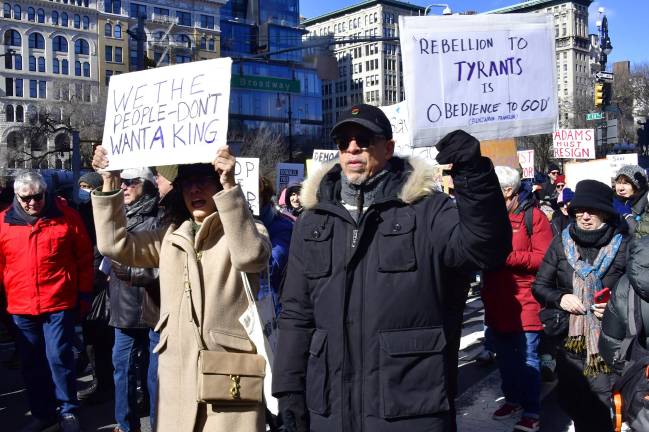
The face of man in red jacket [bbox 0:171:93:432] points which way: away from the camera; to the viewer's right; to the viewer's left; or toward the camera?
toward the camera

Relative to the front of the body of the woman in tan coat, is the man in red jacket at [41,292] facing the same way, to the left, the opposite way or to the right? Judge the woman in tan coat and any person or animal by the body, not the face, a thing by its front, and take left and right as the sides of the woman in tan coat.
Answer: the same way

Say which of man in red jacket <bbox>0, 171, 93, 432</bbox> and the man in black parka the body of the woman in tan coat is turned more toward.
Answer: the man in black parka

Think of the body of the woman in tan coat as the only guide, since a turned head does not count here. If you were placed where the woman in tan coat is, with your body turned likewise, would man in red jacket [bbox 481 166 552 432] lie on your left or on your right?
on your left

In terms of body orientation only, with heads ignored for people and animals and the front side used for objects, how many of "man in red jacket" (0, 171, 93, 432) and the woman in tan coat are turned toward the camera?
2

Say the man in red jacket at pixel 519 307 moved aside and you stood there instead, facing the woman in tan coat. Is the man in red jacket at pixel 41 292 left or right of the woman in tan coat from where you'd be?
right

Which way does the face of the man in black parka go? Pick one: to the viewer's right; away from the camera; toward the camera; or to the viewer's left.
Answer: toward the camera

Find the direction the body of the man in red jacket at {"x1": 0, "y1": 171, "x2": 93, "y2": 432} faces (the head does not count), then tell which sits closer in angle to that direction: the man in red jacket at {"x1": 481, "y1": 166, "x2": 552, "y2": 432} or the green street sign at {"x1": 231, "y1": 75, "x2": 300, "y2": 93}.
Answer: the man in red jacket

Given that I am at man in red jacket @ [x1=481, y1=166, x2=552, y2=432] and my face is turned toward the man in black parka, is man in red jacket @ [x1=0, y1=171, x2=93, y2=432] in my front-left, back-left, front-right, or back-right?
front-right

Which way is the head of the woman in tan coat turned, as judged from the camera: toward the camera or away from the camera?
toward the camera

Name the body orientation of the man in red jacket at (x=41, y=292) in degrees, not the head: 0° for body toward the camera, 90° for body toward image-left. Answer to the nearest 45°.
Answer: approximately 0°

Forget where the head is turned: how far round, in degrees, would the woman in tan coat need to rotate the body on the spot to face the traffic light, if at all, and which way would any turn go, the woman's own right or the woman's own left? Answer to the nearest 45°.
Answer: approximately 135° to the woman's own left

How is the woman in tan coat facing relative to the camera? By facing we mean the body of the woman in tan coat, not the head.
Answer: toward the camera
